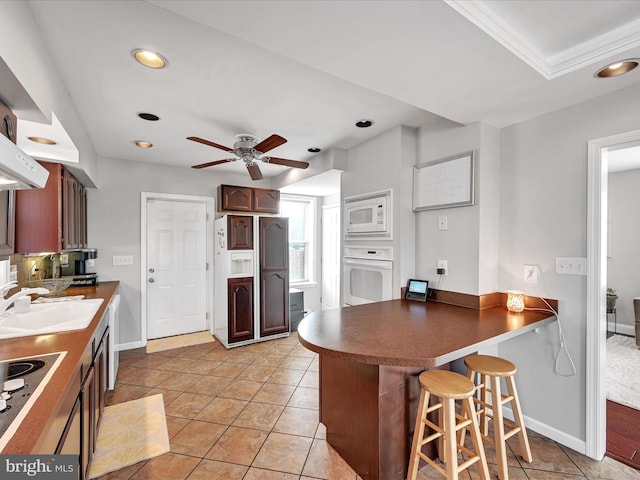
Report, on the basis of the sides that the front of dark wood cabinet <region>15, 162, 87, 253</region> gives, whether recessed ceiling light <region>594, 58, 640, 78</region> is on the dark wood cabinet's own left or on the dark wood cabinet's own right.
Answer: on the dark wood cabinet's own right

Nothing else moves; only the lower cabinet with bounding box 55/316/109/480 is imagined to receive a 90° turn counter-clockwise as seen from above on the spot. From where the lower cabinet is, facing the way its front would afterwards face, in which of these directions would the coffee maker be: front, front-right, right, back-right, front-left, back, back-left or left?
front

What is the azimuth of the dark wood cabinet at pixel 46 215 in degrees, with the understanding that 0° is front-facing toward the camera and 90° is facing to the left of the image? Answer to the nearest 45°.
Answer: approximately 270°

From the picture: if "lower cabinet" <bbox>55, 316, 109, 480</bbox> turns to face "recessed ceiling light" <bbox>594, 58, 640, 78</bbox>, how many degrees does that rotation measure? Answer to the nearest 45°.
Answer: approximately 45° to its right

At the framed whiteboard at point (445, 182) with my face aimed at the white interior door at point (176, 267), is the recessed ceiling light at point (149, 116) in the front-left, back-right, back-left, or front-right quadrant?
front-left

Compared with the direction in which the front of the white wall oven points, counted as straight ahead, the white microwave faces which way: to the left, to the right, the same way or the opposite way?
the same way

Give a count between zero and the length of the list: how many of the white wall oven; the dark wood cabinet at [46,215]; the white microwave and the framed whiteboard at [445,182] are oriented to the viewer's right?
1

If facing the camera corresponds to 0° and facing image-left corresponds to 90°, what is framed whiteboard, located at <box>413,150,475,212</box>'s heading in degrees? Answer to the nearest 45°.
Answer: approximately 45°

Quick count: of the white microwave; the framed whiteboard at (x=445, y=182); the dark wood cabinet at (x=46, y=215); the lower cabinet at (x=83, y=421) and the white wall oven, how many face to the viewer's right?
2

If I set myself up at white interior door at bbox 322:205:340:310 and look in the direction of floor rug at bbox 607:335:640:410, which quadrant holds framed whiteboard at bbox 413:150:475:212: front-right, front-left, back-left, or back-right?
front-right

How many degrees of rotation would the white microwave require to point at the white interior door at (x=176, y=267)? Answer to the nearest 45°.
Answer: approximately 45° to its right

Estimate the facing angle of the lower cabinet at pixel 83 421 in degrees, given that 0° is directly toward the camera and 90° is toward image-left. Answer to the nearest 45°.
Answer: approximately 270°

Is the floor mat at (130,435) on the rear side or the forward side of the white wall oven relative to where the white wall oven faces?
on the forward side

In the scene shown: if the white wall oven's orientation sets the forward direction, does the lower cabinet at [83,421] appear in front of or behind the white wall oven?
in front

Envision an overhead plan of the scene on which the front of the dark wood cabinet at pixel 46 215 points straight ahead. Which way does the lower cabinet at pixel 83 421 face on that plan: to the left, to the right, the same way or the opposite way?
the same way

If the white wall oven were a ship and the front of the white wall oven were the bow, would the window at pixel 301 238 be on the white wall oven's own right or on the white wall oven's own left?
on the white wall oven's own right

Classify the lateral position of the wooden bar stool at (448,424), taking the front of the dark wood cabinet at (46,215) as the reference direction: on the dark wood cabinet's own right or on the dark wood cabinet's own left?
on the dark wood cabinet's own right
